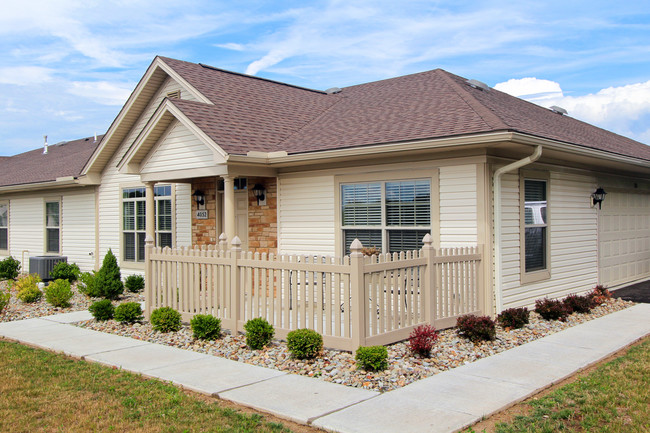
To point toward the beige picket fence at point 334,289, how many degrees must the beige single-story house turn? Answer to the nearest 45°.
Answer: approximately 45° to its left

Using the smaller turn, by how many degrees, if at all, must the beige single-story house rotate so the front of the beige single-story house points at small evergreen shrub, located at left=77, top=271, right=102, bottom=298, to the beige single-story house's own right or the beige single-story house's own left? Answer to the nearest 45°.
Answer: approximately 45° to the beige single-story house's own right

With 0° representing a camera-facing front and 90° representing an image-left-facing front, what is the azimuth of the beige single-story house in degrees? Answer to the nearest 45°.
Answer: approximately 45°

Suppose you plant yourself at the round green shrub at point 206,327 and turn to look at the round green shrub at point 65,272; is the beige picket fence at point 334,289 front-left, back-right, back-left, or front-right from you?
back-right

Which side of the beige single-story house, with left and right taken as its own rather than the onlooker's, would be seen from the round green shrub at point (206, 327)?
front

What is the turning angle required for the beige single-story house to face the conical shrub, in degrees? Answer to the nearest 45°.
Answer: approximately 45° to its right

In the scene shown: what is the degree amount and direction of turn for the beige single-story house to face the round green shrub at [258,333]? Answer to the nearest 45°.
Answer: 0° — it already faces it
